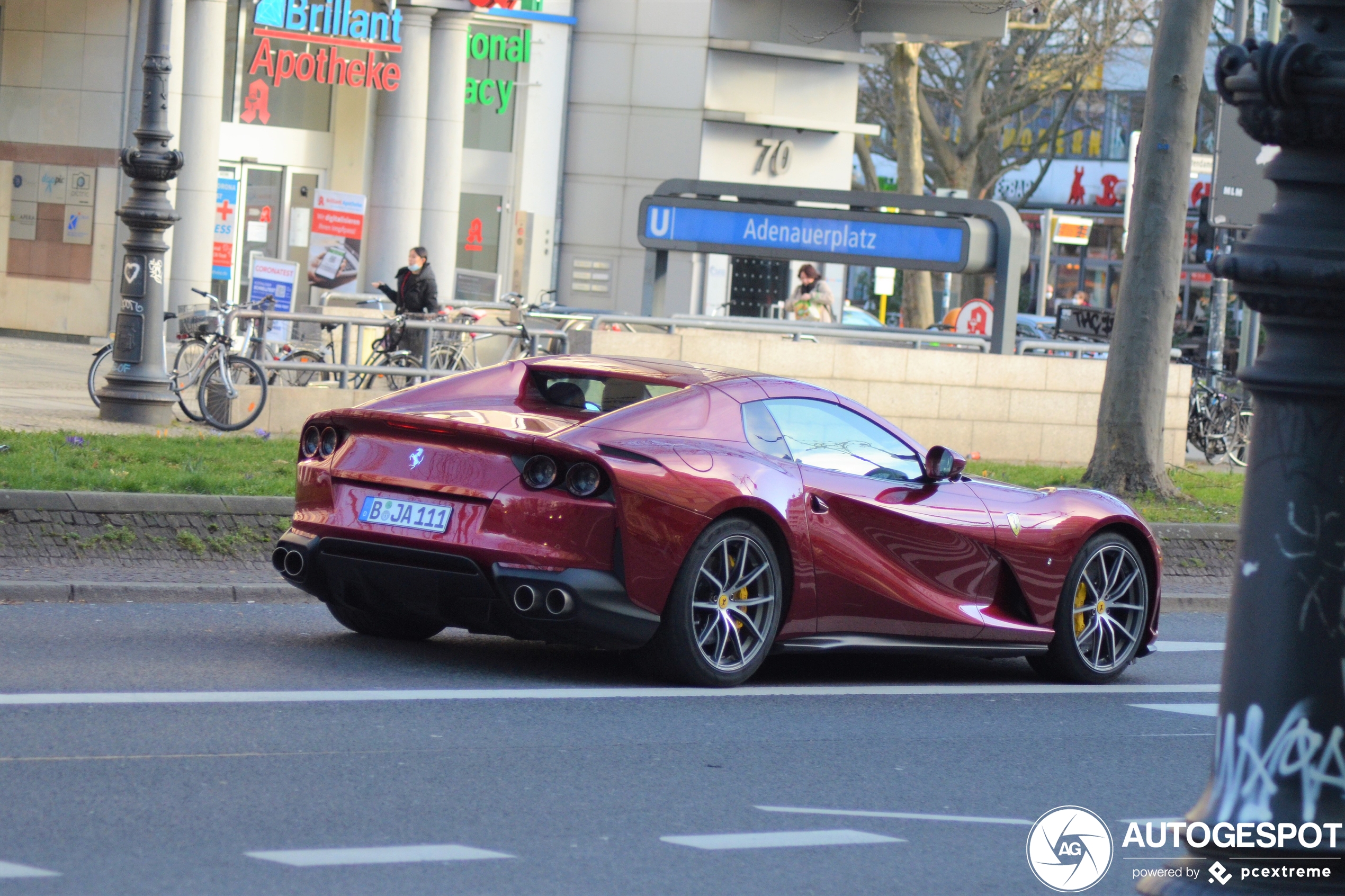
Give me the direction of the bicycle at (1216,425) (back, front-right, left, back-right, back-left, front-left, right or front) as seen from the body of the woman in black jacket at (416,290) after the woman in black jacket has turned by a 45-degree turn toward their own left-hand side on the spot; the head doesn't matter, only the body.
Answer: left

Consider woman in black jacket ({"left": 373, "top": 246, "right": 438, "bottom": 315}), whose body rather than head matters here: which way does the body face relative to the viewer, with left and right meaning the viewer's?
facing the viewer and to the left of the viewer

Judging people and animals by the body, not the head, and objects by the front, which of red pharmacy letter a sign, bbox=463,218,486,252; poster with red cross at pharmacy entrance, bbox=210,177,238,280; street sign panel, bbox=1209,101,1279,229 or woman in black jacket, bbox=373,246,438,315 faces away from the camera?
the street sign panel

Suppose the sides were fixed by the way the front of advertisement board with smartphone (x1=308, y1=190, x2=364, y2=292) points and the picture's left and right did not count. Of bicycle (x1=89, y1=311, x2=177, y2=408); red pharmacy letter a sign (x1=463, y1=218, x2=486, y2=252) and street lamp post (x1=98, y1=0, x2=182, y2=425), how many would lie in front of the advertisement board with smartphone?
2

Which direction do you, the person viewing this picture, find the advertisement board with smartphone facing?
facing the viewer

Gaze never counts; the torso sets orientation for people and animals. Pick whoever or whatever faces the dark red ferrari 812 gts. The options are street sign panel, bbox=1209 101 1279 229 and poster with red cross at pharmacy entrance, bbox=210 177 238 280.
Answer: the poster with red cross at pharmacy entrance

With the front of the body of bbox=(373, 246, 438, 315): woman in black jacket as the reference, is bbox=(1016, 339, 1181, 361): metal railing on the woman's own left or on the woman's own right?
on the woman's own left

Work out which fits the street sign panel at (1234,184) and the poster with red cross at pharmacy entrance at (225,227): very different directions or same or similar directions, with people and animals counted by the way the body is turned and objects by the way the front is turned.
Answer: very different directions

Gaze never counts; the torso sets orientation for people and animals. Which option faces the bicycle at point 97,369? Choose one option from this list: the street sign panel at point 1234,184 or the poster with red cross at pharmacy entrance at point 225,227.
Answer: the poster with red cross at pharmacy entrance

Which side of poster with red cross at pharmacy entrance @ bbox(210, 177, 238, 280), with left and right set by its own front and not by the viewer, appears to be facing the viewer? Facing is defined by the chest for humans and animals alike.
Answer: front

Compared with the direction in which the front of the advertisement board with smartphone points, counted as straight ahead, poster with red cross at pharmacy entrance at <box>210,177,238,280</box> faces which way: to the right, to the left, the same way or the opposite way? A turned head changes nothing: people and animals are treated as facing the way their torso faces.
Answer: the same way

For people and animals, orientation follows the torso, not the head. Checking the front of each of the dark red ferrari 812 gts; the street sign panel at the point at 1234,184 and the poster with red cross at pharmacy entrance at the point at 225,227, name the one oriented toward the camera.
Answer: the poster with red cross at pharmacy entrance

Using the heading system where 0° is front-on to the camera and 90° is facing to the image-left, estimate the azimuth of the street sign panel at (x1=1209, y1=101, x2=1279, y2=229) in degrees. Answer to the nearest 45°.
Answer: approximately 180°

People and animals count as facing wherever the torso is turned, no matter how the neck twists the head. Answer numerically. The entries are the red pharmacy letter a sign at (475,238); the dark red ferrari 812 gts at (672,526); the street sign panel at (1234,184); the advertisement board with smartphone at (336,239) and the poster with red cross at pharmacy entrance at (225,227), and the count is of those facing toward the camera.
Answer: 3

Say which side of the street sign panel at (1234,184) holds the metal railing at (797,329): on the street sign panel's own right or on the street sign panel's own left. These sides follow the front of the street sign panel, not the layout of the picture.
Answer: on the street sign panel's own left

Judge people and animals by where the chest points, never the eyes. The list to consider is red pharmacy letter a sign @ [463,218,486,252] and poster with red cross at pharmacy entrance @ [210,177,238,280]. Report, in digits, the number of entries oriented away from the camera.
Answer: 0

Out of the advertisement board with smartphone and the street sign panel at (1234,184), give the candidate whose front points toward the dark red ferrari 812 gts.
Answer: the advertisement board with smartphone

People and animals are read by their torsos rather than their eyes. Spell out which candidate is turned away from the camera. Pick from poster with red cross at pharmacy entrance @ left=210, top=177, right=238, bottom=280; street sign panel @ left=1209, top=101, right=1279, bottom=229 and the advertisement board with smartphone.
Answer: the street sign panel

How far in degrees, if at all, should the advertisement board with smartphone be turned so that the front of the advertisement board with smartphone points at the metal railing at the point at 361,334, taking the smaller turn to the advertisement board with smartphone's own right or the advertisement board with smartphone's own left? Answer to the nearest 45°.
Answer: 0° — it already faces it
